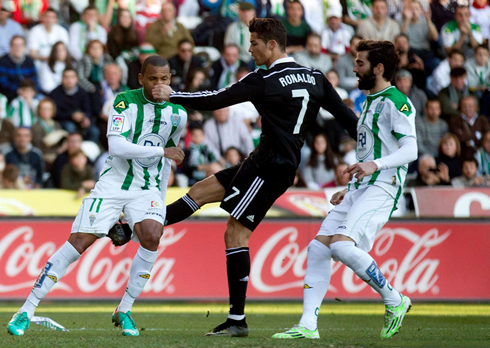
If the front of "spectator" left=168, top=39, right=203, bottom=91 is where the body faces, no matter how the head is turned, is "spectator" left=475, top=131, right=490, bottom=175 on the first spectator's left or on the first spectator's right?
on the first spectator's left

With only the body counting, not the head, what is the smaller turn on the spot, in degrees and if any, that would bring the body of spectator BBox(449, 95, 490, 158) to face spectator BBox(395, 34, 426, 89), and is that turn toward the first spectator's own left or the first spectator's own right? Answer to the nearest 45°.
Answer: approximately 135° to the first spectator's own right

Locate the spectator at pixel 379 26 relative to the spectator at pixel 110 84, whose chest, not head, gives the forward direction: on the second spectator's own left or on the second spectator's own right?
on the second spectator's own left

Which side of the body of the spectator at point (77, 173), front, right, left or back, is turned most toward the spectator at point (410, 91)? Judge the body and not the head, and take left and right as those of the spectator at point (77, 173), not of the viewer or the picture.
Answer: left

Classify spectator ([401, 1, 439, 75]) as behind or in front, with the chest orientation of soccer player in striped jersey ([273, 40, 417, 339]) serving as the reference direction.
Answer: behind

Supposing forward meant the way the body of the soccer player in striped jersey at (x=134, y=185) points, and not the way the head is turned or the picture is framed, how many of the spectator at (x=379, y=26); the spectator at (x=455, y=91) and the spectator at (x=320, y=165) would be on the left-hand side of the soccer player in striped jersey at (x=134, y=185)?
3

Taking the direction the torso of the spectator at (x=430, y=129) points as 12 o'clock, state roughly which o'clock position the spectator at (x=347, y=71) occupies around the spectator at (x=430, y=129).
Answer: the spectator at (x=347, y=71) is roughly at 4 o'clock from the spectator at (x=430, y=129).

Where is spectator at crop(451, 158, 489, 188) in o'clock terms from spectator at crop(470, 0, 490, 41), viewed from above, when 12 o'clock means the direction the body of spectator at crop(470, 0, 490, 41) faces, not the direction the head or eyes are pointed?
spectator at crop(451, 158, 489, 188) is roughly at 12 o'clock from spectator at crop(470, 0, 490, 41).
